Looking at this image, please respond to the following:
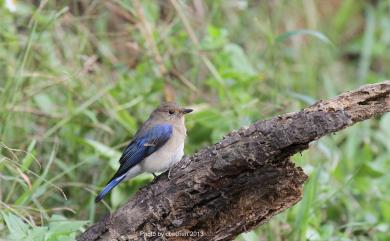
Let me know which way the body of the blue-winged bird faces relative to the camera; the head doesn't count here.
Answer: to the viewer's right
